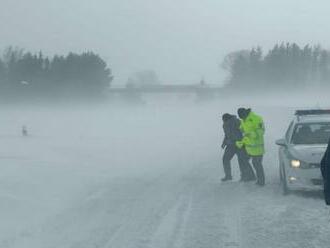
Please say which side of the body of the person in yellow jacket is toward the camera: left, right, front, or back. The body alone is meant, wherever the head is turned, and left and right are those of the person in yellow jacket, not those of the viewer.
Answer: left

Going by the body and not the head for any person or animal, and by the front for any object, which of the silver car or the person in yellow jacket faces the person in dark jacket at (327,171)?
the silver car

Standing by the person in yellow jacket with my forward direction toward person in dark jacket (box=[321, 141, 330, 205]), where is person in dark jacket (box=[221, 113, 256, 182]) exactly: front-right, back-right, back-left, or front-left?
back-right

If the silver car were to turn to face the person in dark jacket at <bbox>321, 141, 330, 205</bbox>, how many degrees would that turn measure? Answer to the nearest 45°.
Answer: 0° — it already faces them

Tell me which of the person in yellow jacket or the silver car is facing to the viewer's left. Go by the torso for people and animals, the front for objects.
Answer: the person in yellow jacket

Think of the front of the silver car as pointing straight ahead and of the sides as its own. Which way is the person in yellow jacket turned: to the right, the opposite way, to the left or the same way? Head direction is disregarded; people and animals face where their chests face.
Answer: to the right

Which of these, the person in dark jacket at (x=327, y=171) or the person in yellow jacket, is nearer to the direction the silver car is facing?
the person in dark jacket

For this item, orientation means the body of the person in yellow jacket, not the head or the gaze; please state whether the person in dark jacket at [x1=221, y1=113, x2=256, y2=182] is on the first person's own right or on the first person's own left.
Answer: on the first person's own right

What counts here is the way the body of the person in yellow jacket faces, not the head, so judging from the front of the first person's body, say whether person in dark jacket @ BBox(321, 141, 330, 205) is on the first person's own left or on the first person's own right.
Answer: on the first person's own left

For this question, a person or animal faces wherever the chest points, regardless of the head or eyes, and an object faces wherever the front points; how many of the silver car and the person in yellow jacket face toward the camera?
1
